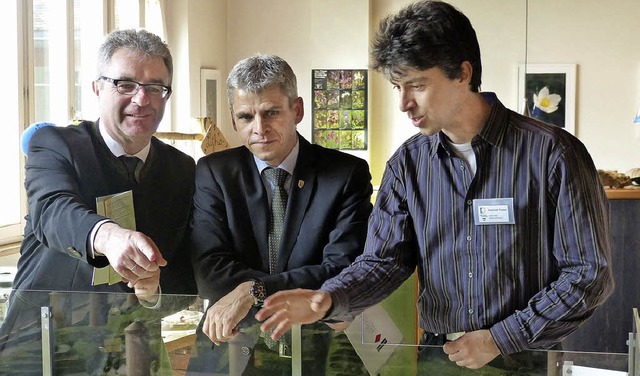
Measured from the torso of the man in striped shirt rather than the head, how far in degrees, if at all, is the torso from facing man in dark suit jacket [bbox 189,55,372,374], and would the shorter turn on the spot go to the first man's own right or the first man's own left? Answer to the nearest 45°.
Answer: approximately 90° to the first man's own right

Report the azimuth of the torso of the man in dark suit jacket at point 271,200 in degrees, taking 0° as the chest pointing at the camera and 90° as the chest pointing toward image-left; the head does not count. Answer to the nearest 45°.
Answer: approximately 0°

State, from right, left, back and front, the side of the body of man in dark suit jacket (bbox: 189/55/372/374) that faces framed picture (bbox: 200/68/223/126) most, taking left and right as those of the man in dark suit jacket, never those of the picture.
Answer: back

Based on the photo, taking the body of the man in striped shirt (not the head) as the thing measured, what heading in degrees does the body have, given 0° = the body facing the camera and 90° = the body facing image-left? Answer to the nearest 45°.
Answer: approximately 45°

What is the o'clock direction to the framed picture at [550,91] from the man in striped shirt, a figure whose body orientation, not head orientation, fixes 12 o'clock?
The framed picture is roughly at 5 o'clock from the man in striped shirt.

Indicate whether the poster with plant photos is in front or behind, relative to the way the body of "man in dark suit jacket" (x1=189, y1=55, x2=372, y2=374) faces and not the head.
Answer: behind

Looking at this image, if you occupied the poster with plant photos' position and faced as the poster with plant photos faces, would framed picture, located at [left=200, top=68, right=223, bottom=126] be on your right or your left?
on your right

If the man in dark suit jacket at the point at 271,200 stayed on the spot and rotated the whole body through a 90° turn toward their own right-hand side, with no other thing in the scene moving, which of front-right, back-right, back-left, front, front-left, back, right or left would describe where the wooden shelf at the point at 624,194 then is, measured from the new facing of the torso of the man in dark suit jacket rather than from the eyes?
back-right

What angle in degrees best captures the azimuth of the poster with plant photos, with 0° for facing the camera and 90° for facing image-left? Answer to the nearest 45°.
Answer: approximately 0°
